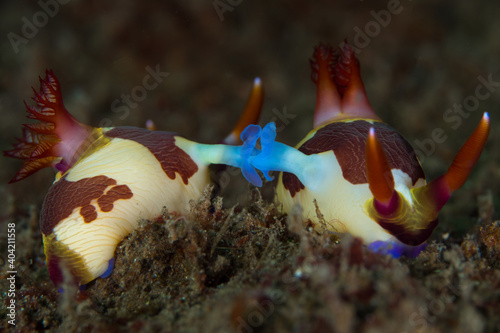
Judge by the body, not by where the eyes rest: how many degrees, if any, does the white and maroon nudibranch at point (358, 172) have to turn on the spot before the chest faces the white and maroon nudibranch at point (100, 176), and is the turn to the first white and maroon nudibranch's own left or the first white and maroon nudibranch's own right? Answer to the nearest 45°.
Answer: approximately 135° to the first white and maroon nudibranch's own right

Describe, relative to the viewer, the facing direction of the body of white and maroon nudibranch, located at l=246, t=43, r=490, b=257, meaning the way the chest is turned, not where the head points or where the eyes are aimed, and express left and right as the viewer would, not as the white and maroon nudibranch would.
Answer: facing the viewer and to the right of the viewer
